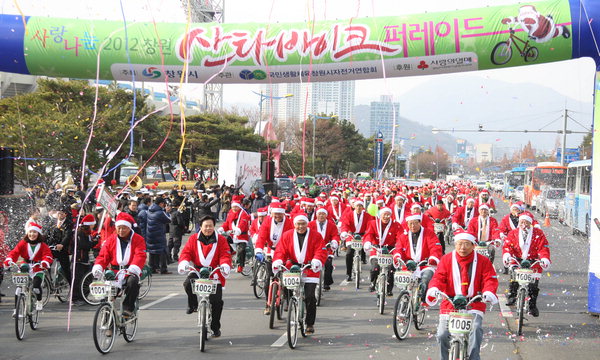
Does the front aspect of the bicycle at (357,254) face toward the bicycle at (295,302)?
yes

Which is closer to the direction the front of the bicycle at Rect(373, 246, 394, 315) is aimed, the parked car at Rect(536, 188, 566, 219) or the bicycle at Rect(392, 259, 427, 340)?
the bicycle

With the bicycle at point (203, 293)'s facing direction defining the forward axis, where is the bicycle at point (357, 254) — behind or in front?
behind

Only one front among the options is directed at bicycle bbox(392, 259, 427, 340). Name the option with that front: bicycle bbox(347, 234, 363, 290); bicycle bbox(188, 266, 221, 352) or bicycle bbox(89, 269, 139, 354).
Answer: bicycle bbox(347, 234, 363, 290)

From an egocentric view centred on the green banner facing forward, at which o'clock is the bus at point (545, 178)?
The bus is roughly at 7 o'clock from the green banner.

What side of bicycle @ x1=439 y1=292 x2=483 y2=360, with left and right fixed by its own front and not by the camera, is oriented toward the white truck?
back

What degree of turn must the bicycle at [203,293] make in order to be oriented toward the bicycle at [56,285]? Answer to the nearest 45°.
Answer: approximately 135° to its right

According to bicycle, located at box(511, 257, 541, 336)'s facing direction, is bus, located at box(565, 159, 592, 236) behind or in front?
behind

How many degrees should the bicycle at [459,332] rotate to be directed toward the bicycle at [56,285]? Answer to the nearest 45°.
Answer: approximately 135° to its right
